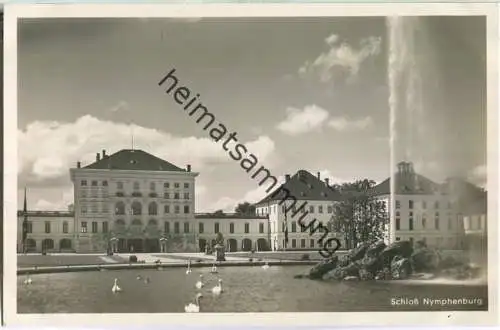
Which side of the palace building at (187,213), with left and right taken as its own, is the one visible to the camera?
front

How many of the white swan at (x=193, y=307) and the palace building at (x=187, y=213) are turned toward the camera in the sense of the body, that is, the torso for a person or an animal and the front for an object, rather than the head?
1
